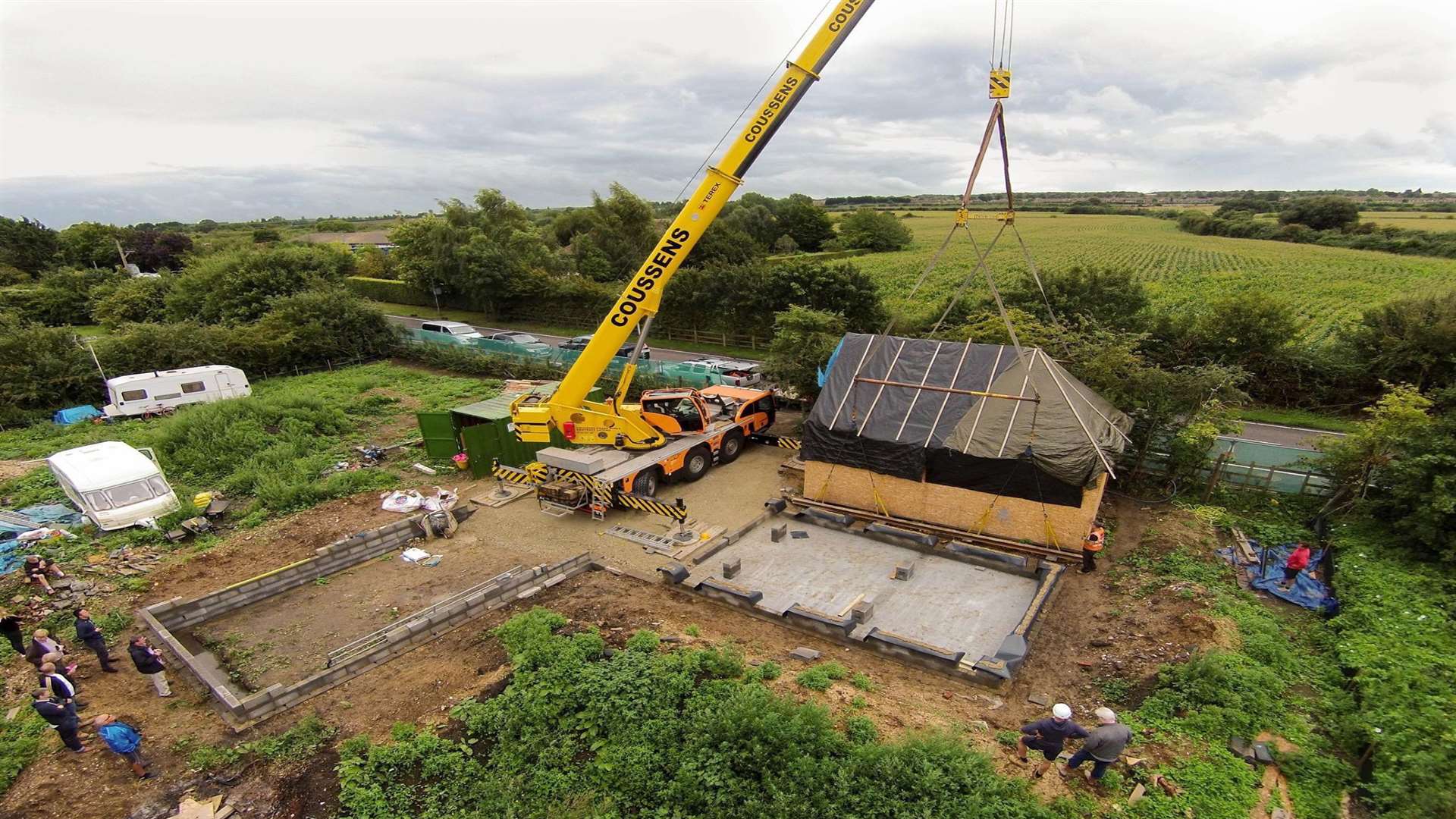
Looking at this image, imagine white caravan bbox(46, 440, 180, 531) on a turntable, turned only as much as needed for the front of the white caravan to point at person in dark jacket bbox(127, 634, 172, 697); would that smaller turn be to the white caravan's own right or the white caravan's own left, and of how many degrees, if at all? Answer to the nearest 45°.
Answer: approximately 45° to the white caravan's own right

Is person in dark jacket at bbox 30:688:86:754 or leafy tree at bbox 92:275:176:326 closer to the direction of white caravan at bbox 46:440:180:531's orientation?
the person in dark jacket

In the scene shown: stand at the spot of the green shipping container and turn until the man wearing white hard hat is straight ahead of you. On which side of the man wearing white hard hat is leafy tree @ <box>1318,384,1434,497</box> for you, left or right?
left

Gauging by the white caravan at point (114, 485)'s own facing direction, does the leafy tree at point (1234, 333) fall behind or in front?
in front

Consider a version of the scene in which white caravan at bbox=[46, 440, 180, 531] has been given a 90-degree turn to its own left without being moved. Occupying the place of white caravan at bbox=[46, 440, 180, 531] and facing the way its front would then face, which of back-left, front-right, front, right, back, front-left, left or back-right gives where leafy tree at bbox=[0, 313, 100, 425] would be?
front-left

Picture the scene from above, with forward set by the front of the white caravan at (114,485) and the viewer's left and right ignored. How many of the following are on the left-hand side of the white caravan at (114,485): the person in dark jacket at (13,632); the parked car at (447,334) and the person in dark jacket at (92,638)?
1

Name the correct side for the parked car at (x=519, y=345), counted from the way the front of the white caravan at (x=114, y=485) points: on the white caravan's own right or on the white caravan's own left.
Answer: on the white caravan's own left

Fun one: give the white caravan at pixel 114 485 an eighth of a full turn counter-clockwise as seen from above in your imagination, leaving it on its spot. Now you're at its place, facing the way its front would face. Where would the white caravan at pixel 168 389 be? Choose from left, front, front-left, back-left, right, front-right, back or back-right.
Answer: left

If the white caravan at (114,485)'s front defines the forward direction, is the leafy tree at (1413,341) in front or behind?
in front

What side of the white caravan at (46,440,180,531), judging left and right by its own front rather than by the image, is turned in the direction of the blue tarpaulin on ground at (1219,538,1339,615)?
front

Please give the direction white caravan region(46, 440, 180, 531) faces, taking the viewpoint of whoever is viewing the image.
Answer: facing the viewer and to the right of the viewer
